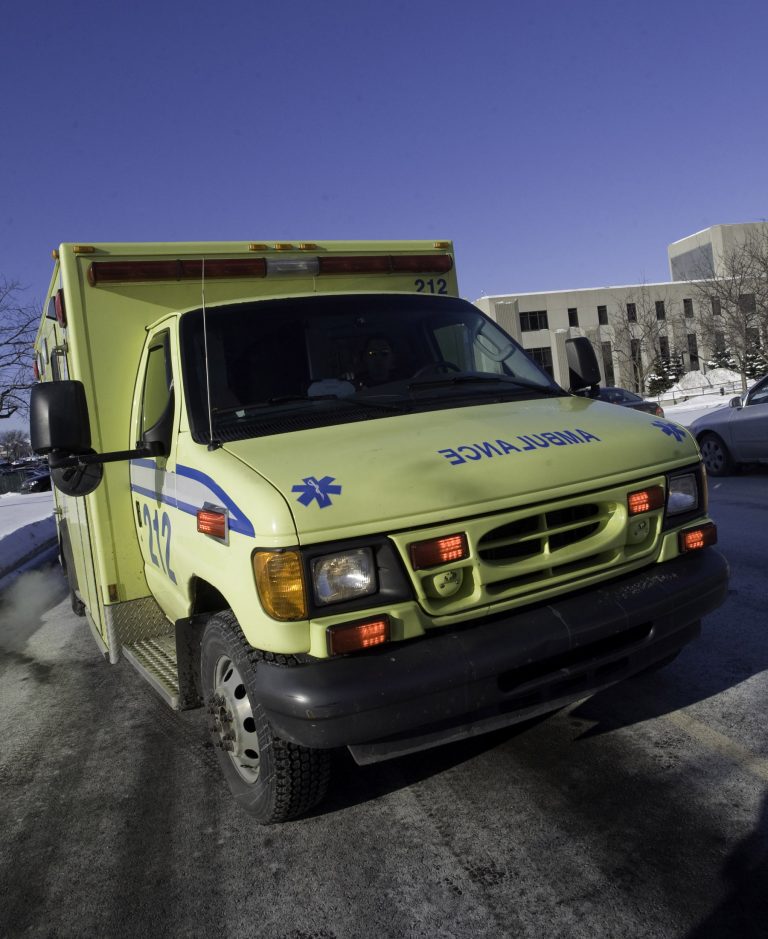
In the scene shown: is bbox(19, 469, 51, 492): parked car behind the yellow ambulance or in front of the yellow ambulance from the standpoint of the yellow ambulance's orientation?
behind

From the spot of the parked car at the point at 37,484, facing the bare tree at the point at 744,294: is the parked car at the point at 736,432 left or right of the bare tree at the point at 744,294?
right

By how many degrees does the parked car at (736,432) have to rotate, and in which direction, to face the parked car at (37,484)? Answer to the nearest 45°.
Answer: approximately 45° to its right

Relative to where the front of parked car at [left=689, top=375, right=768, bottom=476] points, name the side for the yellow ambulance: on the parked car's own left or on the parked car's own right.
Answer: on the parked car's own left

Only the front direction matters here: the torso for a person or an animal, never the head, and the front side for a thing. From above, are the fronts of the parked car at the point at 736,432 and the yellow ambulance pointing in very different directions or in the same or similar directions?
very different directions

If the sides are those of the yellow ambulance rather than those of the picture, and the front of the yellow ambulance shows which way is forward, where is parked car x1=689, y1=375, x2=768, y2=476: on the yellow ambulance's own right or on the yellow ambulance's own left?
on the yellow ambulance's own left

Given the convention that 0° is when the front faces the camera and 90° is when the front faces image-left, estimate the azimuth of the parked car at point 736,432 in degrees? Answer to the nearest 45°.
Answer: approximately 90°

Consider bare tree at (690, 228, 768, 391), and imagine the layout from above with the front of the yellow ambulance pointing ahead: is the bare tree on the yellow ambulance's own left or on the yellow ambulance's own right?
on the yellow ambulance's own left

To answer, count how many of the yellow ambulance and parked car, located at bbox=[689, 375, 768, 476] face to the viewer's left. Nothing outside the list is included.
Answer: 1

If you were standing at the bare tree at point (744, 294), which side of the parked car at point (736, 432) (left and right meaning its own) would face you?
right
